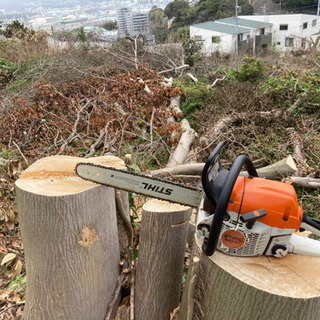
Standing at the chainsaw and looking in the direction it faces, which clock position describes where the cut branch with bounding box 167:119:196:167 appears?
The cut branch is roughly at 3 o'clock from the chainsaw.

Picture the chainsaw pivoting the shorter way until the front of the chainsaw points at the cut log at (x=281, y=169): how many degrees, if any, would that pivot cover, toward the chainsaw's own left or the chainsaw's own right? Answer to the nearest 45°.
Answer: approximately 90° to the chainsaw's own right

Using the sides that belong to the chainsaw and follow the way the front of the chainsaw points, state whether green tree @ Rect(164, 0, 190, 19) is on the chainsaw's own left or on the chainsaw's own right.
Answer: on the chainsaw's own right

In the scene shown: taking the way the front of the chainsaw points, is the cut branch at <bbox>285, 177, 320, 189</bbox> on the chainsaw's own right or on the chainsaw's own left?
on the chainsaw's own right

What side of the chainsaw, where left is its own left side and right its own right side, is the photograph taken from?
left

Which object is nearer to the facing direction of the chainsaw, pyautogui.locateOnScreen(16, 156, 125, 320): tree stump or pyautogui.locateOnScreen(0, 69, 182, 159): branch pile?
the tree stump

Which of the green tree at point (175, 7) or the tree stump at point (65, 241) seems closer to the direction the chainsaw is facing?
the tree stump

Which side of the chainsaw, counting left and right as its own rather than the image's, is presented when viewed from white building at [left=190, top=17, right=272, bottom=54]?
right

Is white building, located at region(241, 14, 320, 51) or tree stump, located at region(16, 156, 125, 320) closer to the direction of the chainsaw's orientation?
the tree stump

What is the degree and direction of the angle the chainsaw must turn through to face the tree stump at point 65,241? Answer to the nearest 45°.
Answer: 0° — it already faces it
